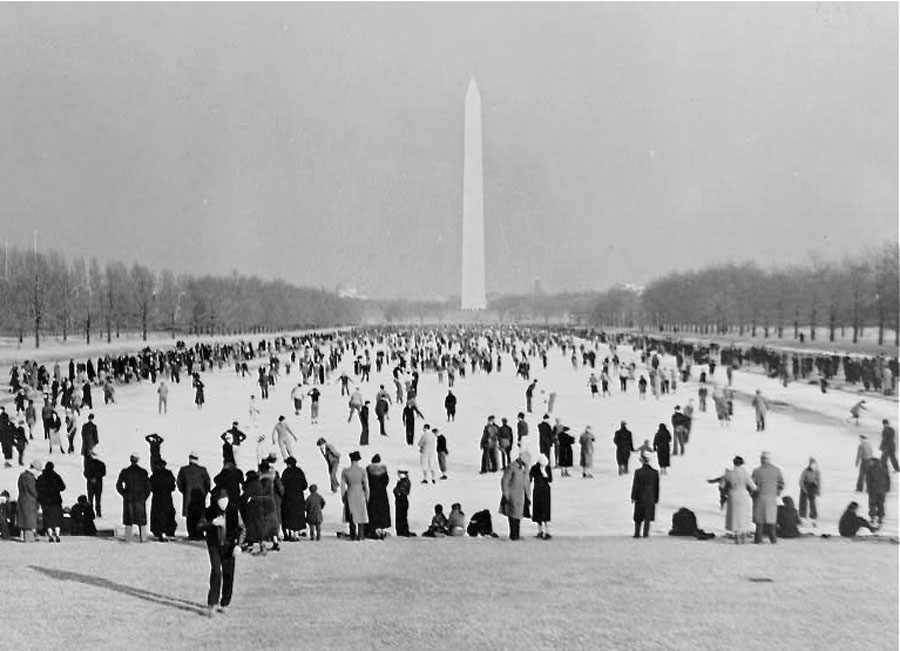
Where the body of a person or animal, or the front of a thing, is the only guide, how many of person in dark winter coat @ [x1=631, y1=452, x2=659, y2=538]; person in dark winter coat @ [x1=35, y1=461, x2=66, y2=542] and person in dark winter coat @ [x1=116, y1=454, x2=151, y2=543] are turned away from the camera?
3

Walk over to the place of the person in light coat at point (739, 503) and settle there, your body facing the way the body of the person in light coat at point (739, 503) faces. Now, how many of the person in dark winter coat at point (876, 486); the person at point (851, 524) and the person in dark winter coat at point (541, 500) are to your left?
1

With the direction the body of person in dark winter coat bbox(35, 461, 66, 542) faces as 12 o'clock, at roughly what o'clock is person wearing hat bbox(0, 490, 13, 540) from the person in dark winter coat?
The person wearing hat is roughly at 10 o'clock from the person in dark winter coat.

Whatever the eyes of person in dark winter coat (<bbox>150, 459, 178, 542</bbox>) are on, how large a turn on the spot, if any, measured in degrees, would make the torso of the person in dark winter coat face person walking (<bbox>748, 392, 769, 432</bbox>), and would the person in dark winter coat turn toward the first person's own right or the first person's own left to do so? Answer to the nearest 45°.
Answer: approximately 45° to the first person's own right

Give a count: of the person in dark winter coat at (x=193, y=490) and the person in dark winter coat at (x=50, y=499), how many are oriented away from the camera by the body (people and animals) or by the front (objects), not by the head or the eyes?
2

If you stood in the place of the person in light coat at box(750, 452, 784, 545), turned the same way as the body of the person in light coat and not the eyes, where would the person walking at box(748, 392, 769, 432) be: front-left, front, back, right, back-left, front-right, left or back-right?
front

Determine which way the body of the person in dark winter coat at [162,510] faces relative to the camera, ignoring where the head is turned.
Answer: away from the camera

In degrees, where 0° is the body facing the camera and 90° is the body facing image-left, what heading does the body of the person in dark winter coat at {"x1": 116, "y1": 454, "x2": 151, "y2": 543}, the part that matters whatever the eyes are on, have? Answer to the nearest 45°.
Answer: approximately 180°

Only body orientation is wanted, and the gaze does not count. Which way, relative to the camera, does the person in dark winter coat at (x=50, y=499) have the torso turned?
away from the camera

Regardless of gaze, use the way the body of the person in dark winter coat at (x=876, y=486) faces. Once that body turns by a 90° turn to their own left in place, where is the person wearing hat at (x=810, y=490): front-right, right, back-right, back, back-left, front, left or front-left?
front

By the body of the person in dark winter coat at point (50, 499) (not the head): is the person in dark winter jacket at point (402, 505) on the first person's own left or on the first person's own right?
on the first person's own right

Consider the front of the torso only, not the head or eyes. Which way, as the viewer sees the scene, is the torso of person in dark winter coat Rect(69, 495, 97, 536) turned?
away from the camera

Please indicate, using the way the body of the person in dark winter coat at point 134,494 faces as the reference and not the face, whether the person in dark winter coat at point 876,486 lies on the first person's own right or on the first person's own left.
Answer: on the first person's own right

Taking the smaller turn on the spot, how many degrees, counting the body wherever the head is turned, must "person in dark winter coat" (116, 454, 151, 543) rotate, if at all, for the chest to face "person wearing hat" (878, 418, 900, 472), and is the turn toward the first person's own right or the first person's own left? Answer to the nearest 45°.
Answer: approximately 90° to the first person's own right

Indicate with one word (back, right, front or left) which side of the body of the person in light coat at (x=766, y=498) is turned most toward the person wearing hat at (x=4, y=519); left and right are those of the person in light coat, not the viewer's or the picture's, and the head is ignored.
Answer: left

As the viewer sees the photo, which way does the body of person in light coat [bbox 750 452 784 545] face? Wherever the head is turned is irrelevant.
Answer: away from the camera

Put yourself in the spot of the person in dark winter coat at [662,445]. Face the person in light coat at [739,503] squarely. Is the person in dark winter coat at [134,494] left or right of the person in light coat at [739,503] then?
right

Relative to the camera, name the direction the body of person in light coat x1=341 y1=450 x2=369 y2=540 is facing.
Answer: away from the camera

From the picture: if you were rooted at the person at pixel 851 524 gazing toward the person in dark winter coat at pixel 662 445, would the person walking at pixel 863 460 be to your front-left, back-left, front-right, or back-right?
front-right
